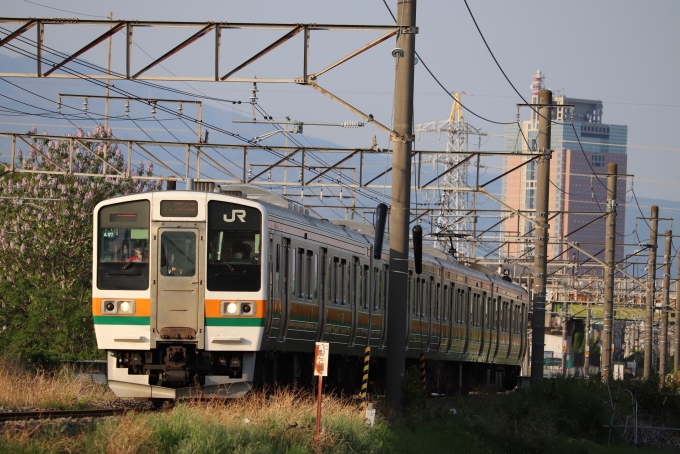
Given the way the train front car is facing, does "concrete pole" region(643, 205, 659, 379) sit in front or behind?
behind

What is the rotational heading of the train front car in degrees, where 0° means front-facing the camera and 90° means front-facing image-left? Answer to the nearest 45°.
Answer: approximately 0°

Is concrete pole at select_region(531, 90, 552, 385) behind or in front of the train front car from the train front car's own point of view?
behind
